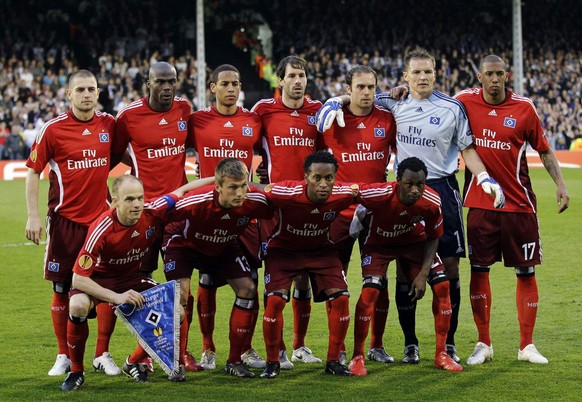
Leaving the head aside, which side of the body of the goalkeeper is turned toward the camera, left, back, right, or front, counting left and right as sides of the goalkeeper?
front

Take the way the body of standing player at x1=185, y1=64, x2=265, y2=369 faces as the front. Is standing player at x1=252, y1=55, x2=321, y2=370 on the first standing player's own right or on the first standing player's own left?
on the first standing player's own left

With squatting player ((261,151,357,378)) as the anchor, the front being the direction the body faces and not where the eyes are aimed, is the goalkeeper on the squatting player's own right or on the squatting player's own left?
on the squatting player's own left

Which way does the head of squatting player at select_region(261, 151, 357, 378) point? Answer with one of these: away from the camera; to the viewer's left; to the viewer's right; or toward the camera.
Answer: toward the camera

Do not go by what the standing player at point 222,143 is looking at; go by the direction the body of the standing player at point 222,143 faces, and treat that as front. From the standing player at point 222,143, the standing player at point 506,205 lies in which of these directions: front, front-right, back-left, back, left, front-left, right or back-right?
left

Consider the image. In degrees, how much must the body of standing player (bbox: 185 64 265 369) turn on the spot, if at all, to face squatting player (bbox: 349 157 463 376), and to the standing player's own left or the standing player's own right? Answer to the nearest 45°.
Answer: approximately 45° to the standing player's own left

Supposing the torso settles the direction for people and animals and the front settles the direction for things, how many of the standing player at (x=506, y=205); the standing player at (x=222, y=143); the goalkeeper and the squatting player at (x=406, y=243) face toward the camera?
4

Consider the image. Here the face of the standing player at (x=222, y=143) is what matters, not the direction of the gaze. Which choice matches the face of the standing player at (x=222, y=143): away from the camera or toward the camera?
toward the camera

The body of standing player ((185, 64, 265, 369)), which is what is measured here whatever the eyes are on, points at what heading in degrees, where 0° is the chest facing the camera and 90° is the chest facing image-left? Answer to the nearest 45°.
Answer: approximately 0°

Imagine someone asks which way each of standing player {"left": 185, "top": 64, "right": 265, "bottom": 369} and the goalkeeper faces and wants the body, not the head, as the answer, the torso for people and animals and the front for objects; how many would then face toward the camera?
2

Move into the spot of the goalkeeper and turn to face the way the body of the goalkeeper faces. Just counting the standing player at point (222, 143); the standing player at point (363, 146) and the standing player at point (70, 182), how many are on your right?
3

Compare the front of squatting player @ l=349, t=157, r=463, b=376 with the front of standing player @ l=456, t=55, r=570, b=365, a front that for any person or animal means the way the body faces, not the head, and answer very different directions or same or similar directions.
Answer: same or similar directions

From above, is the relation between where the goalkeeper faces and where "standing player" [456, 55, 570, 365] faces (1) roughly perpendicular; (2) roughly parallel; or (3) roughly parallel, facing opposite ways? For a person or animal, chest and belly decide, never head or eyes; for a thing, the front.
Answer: roughly parallel

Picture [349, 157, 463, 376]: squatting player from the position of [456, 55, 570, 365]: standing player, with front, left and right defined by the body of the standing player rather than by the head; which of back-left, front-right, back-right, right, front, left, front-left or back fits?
front-right

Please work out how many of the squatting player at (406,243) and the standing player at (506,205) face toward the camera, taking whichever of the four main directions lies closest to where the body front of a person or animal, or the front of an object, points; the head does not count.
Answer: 2

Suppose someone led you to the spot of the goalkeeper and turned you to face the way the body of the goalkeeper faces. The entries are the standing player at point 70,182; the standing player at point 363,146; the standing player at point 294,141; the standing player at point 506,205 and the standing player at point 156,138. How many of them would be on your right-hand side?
4

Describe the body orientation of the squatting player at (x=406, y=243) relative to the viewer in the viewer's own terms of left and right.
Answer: facing the viewer
